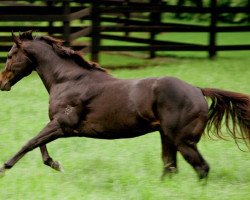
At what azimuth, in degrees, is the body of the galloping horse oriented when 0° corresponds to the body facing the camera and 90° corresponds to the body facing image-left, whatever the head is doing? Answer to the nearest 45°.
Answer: approximately 90°

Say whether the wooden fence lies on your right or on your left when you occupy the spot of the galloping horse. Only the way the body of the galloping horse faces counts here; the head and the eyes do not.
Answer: on your right
